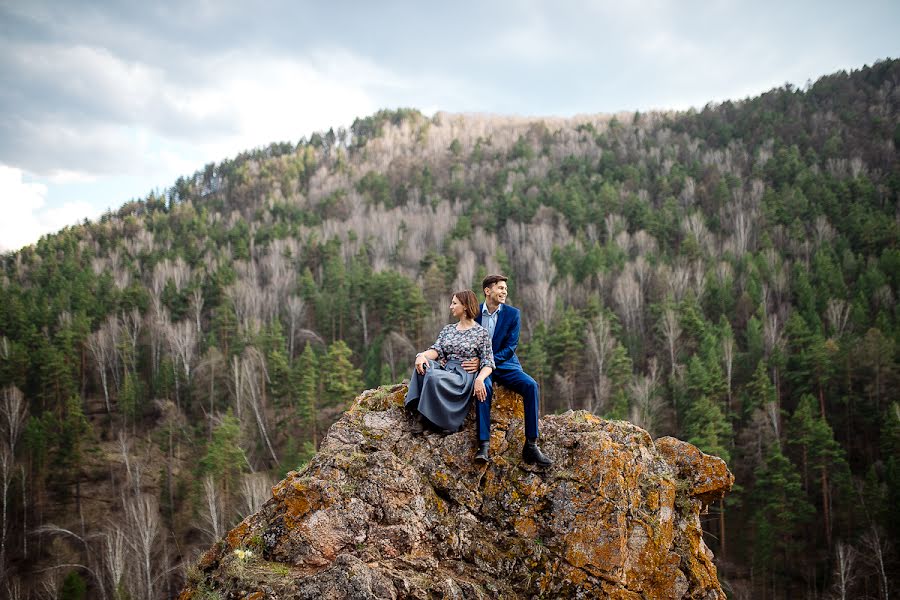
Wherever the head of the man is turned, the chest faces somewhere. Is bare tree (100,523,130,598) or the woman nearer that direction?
the woman

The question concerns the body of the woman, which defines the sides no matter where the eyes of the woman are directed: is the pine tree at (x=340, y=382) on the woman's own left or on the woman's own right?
on the woman's own right

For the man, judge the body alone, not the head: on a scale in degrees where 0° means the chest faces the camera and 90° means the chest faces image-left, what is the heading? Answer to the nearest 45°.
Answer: approximately 0°

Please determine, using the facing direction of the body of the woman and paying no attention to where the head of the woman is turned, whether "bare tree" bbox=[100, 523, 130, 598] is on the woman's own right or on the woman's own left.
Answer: on the woman's own right

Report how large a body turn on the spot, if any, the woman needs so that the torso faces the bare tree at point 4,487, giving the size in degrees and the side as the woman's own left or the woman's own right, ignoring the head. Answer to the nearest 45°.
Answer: approximately 90° to the woman's own right

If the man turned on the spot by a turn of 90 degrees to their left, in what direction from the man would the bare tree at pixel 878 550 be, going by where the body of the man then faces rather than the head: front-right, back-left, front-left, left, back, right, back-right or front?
front-left

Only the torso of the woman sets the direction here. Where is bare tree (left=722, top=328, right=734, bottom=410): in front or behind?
behind

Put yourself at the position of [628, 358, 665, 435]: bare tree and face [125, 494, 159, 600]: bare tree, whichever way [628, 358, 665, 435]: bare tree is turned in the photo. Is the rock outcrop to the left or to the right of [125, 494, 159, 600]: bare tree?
left

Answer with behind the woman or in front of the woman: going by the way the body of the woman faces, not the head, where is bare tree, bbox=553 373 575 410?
behind

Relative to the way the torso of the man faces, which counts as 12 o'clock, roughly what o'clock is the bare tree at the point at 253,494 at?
The bare tree is roughly at 5 o'clock from the man.

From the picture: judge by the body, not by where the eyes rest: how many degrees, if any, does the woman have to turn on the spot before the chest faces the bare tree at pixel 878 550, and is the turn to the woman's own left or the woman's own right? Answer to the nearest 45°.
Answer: approximately 180°
